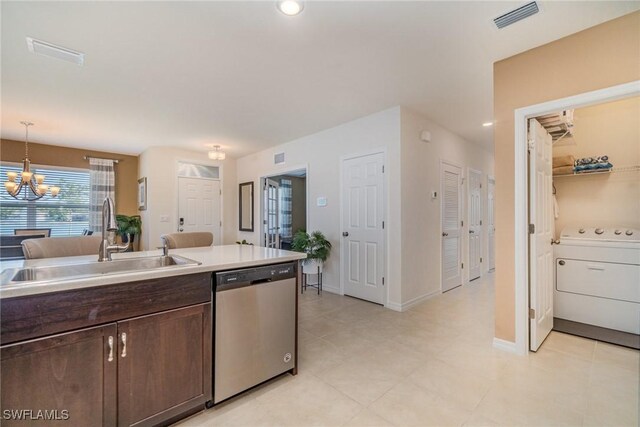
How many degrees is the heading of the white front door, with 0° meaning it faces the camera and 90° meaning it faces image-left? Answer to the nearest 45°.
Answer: approximately 0°

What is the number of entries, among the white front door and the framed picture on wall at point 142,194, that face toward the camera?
1

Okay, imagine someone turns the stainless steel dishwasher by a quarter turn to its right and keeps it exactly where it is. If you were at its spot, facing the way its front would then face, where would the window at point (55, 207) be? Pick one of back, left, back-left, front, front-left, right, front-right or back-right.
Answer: right

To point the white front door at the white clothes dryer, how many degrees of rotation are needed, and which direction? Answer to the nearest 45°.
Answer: approximately 45° to its left

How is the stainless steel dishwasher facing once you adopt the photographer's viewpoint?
facing the viewer and to the right of the viewer

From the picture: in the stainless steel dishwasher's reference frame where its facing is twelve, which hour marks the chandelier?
The chandelier is roughly at 6 o'clock from the stainless steel dishwasher.

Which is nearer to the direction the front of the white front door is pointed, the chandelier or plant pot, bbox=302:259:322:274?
the plant pot
